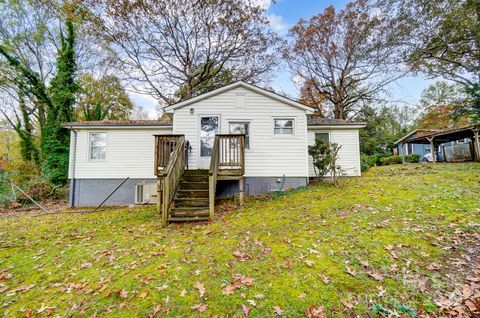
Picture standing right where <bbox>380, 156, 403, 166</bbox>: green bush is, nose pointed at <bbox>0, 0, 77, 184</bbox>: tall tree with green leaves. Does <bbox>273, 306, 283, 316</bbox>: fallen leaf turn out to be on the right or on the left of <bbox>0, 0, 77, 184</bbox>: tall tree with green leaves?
left

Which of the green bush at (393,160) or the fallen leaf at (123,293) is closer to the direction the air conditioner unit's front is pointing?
the fallen leaf

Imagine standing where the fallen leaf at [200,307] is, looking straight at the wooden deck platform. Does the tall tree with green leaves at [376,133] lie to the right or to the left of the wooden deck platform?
right

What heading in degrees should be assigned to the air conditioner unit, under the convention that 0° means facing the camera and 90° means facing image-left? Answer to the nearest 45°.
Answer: approximately 0°

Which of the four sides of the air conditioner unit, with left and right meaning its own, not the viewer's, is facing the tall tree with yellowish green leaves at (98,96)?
back

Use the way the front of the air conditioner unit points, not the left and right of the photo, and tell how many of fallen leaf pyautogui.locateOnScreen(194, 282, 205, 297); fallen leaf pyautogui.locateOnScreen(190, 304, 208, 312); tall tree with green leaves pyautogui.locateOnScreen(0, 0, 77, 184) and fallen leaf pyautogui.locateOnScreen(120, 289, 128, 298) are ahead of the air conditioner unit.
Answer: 3

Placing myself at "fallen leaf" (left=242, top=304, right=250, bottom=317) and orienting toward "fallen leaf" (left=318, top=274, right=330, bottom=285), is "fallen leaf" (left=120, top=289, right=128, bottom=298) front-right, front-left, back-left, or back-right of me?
back-left

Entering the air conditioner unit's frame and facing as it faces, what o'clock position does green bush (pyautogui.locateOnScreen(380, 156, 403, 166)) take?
The green bush is roughly at 9 o'clock from the air conditioner unit.

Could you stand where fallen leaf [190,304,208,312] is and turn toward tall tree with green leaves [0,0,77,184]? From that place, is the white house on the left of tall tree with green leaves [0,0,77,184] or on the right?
right
